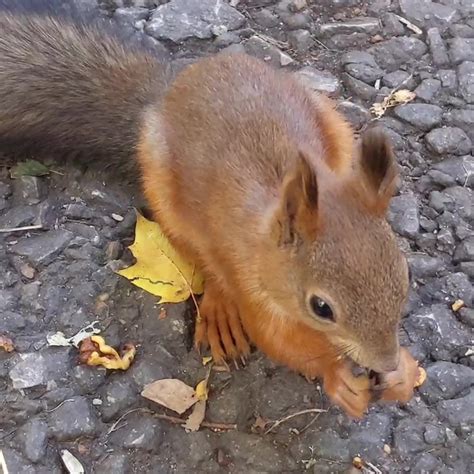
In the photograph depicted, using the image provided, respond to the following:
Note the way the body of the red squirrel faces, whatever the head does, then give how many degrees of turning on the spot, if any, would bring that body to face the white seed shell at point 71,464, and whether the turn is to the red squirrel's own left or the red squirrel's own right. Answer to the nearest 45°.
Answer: approximately 90° to the red squirrel's own right

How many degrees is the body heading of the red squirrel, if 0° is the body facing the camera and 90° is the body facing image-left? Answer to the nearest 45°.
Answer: approximately 315°

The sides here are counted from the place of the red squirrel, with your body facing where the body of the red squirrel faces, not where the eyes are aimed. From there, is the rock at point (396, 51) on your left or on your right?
on your left

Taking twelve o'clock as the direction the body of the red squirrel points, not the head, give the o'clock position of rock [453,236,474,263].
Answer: The rock is roughly at 10 o'clock from the red squirrel.

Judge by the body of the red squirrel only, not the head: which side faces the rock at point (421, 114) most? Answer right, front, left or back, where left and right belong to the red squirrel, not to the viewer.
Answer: left

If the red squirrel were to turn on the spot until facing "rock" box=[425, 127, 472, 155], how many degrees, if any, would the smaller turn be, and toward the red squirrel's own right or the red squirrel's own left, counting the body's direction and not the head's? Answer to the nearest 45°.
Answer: approximately 90° to the red squirrel's own left

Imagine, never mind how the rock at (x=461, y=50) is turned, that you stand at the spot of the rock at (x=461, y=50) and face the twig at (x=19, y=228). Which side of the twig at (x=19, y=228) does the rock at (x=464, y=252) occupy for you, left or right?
left

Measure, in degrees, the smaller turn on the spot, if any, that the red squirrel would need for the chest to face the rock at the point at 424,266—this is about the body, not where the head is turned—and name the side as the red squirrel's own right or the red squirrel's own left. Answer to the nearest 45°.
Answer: approximately 45° to the red squirrel's own left
